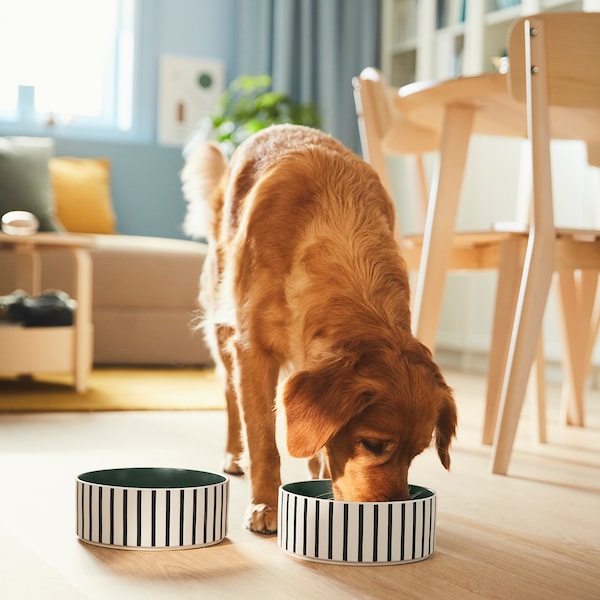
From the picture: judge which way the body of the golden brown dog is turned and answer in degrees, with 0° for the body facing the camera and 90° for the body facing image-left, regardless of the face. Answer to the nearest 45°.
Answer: approximately 315°

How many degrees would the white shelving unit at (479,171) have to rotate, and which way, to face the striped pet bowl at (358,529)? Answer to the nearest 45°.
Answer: approximately 45° to its left

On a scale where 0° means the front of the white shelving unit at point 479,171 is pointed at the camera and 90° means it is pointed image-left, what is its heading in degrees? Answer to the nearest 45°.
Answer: approximately 45°
